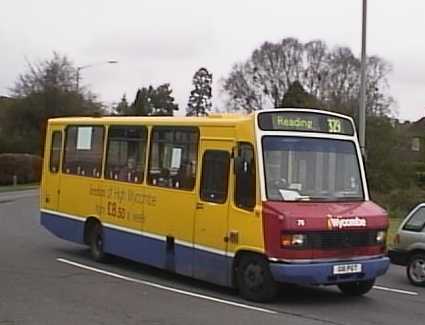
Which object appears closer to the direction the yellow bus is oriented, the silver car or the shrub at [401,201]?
the silver car

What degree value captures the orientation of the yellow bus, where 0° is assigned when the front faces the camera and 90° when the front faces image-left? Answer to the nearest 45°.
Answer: approximately 315°
